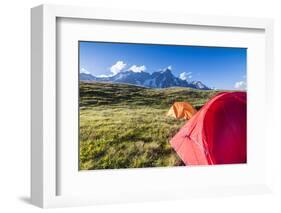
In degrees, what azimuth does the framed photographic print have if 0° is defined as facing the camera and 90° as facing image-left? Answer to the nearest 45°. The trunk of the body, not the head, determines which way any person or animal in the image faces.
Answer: approximately 315°
